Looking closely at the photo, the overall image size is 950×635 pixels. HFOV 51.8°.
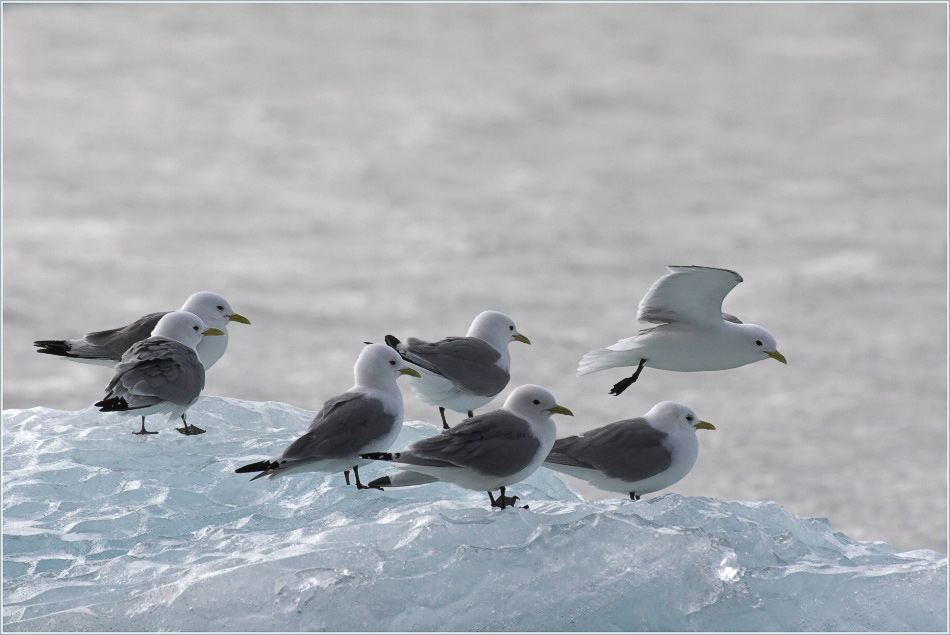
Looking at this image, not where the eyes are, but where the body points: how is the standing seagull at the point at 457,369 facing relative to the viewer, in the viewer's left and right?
facing to the right of the viewer

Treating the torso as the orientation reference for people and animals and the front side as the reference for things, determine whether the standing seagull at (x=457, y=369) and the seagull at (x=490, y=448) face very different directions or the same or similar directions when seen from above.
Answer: same or similar directions

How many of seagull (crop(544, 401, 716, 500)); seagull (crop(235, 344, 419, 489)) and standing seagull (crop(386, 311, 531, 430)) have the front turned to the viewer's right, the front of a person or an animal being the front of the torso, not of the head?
3

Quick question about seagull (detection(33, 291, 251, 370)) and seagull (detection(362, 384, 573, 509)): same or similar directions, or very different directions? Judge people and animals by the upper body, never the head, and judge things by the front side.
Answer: same or similar directions

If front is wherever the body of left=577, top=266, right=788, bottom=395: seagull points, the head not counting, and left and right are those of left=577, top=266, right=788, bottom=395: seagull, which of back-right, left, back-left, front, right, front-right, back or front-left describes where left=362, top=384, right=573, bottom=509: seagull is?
back-right

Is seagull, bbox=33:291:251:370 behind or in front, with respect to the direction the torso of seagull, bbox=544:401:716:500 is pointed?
behind

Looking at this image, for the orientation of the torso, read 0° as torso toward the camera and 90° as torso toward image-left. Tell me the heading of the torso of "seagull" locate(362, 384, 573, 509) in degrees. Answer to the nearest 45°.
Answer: approximately 270°

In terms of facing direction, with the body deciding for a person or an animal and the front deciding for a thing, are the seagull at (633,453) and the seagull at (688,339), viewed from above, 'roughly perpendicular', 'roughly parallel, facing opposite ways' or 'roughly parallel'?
roughly parallel

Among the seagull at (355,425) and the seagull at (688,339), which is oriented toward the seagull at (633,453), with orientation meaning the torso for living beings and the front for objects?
the seagull at (355,425)

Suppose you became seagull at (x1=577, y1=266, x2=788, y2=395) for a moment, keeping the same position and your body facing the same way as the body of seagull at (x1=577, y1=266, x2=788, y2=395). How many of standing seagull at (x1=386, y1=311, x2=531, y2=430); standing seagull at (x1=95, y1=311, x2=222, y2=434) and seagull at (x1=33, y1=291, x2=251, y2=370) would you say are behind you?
3

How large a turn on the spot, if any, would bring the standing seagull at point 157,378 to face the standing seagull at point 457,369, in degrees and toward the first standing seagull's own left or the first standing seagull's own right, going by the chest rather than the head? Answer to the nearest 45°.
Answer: approximately 45° to the first standing seagull's own right

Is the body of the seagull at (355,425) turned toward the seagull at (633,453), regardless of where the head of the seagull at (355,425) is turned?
yes

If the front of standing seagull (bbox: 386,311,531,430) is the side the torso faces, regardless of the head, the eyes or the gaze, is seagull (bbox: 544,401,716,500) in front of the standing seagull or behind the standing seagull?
in front

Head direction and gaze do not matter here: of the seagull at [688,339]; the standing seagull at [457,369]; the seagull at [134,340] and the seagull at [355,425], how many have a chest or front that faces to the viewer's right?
4

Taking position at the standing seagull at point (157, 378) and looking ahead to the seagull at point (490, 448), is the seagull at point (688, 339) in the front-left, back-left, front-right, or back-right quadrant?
front-left

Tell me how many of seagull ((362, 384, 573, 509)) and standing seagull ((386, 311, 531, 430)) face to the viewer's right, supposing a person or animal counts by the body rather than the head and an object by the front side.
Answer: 2

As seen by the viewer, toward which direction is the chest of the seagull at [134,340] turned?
to the viewer's right

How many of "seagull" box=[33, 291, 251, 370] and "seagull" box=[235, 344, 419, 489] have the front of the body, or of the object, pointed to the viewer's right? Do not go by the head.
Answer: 2

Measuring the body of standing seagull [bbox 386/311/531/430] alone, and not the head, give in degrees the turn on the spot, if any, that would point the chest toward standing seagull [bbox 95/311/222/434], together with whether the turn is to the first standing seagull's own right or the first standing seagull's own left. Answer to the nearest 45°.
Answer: approximately 180°
